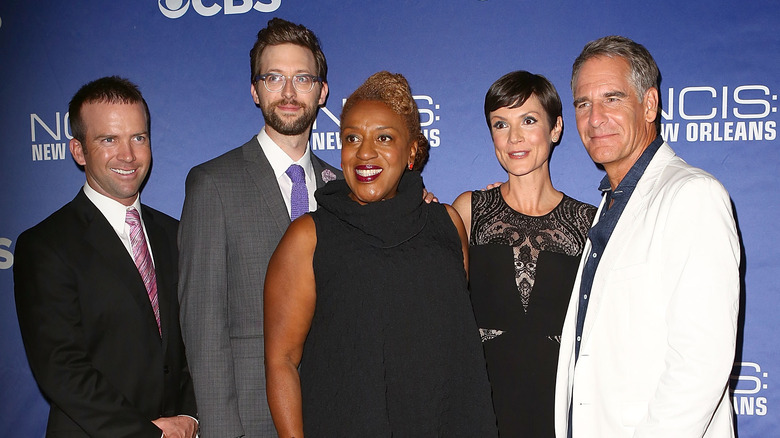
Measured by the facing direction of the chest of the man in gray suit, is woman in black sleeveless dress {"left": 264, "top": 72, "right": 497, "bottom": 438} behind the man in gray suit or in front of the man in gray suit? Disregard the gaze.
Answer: in front

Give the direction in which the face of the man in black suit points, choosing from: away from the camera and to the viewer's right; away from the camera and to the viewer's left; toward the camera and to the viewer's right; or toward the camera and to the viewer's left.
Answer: toward the camera and to the viewer's right

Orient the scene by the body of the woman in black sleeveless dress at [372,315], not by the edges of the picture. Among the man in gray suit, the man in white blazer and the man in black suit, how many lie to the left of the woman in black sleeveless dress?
1

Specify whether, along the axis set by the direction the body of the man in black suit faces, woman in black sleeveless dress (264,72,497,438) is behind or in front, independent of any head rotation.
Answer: in front

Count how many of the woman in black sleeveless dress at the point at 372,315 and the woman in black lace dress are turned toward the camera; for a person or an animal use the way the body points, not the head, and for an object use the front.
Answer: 2

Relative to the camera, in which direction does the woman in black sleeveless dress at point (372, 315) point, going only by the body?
toward the camera

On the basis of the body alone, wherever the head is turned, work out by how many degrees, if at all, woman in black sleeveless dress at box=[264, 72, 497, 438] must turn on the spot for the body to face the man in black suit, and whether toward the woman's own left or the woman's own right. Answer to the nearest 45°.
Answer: approximately 135° to the woman's own right

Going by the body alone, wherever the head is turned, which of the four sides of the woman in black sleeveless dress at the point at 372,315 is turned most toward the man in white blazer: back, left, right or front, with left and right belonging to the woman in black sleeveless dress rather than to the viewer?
left

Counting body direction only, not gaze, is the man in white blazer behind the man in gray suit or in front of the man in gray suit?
in front
